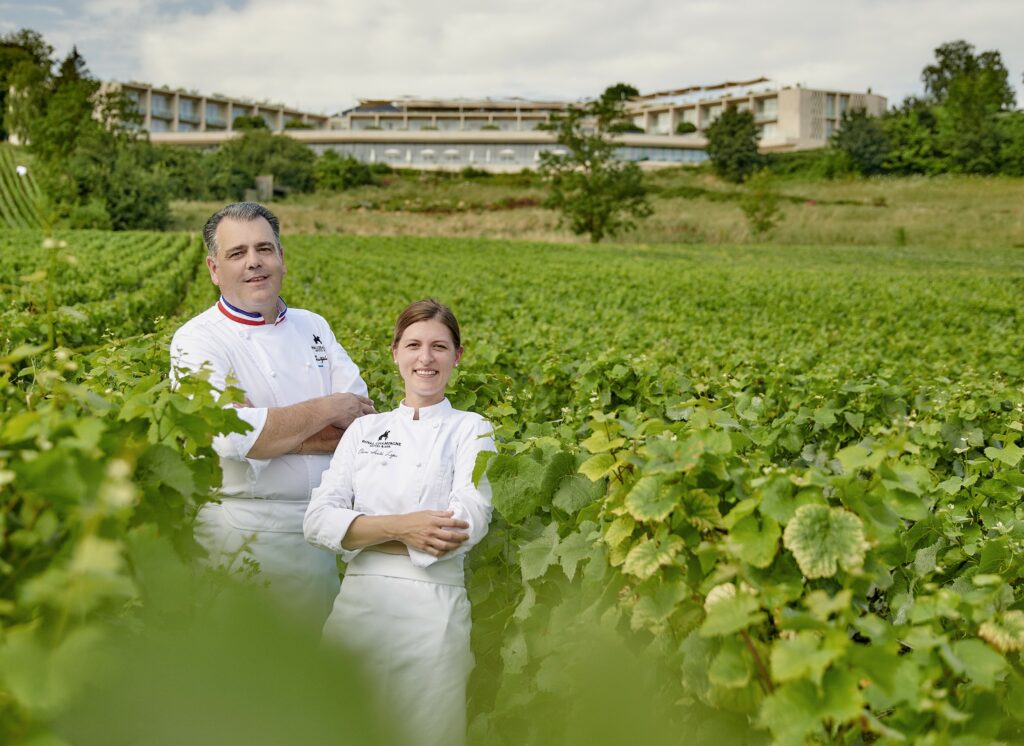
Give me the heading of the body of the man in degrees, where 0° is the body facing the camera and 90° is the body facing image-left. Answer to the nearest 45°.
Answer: approximately 315°
